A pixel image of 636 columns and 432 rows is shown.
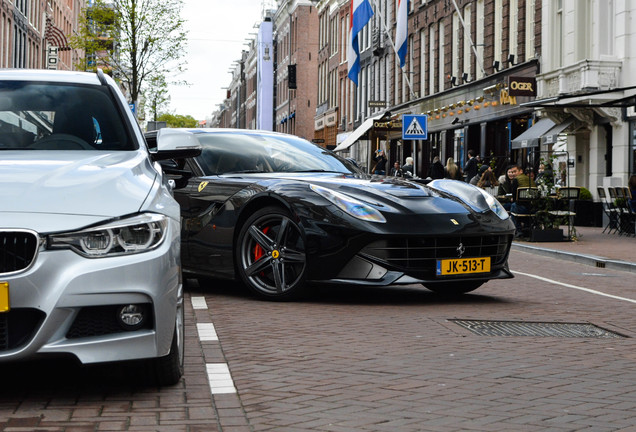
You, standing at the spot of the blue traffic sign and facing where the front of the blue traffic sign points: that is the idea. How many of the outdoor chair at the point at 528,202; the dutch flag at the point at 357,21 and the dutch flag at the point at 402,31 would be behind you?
2

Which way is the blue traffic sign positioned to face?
toward the camera

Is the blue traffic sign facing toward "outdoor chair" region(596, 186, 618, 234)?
no

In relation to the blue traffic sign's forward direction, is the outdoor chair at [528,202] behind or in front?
in front

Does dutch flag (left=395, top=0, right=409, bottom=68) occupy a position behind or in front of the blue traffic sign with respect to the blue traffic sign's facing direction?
behind

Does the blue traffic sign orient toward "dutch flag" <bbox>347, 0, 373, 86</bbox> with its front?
no

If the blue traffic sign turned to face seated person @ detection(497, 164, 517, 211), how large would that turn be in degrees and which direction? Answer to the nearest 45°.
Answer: approximately 45° to its left
